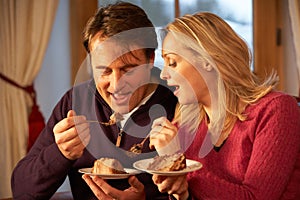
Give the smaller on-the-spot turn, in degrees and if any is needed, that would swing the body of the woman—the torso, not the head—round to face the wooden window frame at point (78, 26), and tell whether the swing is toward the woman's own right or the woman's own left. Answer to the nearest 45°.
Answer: approximately 90° to the woman's own right

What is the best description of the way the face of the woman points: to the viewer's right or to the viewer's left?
to the viewer's left

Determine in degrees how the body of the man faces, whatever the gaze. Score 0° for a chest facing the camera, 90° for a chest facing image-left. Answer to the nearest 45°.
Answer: approximately 0°

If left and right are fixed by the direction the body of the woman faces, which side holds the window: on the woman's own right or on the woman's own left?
on the woman's own right

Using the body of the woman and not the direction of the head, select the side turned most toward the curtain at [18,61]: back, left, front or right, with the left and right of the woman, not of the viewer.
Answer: right

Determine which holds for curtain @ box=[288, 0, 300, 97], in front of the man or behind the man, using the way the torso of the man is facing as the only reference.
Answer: behind

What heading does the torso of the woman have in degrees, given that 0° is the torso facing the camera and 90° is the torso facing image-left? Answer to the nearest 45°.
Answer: approximately 45°
